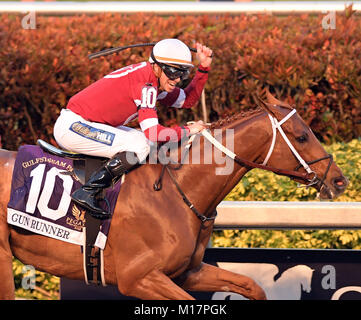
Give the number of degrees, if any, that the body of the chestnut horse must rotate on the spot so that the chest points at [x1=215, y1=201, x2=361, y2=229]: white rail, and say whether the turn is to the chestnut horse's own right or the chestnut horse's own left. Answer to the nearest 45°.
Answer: approximately 45° to the chestnut horse's own left

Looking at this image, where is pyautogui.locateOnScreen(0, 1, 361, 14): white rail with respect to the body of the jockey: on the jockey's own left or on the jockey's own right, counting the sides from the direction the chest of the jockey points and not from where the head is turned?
on the jockey's own left

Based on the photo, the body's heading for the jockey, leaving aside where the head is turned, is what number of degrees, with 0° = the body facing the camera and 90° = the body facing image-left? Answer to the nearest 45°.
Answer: approximately 270°

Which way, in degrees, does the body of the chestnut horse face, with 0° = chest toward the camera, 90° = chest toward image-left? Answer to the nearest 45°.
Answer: approximately 270°

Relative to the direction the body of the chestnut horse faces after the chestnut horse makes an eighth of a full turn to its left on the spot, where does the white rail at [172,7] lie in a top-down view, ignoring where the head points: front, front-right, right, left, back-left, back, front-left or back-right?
front-left
